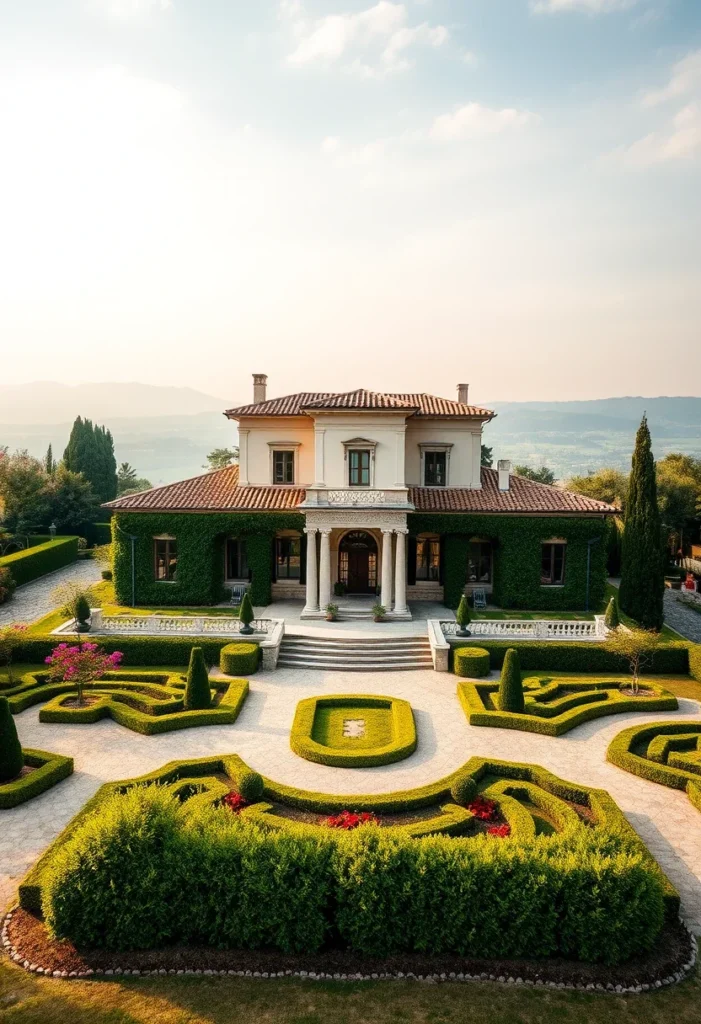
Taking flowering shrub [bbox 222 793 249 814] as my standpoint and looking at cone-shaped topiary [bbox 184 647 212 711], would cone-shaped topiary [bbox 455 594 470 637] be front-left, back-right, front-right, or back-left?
front-right

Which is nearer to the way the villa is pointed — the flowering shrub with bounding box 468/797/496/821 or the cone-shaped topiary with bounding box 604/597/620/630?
the flowering shrub

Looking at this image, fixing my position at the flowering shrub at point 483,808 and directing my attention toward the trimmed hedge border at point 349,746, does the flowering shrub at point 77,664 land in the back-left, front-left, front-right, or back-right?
front-left

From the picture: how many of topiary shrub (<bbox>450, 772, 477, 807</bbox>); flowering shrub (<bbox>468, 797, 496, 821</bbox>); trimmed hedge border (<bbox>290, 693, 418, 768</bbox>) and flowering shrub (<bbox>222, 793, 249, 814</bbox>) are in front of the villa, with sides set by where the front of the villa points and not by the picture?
4

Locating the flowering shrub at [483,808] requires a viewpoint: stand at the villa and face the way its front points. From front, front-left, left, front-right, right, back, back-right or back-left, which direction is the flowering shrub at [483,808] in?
front

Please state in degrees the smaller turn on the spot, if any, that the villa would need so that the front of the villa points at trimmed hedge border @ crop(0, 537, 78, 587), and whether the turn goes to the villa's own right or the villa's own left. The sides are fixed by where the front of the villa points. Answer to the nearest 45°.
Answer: approximately 135° to the villa's own right

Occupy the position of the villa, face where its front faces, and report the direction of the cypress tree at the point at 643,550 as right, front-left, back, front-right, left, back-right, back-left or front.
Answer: left

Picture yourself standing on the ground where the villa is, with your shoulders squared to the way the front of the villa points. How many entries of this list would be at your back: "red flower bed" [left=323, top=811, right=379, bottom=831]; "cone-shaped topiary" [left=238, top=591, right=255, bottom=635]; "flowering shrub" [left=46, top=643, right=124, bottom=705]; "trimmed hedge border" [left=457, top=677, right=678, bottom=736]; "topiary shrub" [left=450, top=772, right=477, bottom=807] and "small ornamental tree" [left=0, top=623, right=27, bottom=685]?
0

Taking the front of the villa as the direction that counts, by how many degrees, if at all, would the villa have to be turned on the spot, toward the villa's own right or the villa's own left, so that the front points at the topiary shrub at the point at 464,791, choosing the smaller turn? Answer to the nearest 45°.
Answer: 0° — it already faces it

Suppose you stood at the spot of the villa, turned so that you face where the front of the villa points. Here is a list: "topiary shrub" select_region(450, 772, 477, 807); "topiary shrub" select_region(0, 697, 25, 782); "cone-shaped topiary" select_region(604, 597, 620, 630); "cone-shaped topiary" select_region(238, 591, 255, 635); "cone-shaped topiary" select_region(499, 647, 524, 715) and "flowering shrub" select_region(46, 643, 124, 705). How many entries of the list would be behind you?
0

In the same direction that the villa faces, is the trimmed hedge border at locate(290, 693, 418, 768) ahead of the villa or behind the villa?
ahead

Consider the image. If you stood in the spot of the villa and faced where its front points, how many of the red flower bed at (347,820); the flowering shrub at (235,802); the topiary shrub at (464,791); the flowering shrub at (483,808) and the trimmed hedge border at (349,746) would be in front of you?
5

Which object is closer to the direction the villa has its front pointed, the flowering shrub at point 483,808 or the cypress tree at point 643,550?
the flowering shrub

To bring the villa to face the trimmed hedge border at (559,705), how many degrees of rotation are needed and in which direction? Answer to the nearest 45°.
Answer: approximately 45° to its left

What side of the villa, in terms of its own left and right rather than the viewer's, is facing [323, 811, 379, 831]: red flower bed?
front

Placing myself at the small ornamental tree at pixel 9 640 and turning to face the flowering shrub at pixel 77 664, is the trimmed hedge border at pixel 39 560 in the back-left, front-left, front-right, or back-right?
back-left

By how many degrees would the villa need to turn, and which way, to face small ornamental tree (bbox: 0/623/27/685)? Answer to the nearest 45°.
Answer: approximately 45° to its right

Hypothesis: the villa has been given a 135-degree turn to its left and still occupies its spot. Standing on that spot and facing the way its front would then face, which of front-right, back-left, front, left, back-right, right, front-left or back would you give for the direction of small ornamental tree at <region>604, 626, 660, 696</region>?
right

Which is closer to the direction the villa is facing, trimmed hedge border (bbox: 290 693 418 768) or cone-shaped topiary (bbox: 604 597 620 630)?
the trimmed hedge border

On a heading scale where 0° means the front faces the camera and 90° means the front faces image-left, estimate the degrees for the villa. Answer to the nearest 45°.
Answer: approximately 0°
